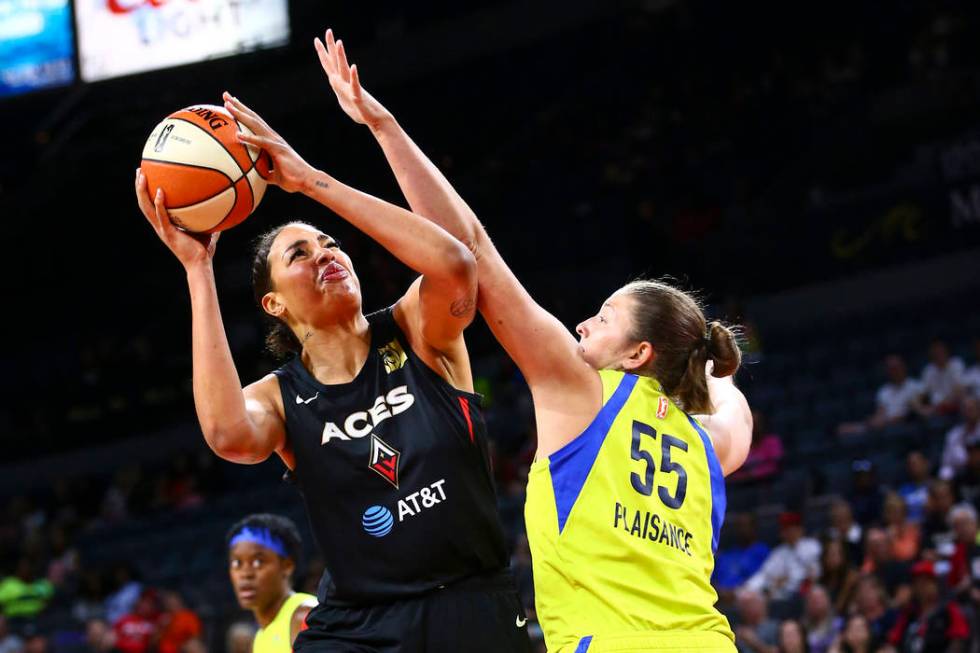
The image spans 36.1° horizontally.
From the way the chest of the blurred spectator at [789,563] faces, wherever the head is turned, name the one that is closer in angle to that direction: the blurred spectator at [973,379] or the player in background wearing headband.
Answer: the player in background wearing headband

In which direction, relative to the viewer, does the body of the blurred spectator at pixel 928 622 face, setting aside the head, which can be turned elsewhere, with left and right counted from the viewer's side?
facing the viewer and to the left of the viewer

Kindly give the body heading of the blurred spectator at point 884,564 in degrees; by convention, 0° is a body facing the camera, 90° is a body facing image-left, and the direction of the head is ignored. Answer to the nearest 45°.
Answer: approximately 45°

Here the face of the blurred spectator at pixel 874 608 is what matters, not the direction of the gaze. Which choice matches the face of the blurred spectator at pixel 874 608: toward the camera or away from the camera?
toward the camera

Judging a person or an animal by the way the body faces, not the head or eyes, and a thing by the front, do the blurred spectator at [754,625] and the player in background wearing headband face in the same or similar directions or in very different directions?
same or similar directions

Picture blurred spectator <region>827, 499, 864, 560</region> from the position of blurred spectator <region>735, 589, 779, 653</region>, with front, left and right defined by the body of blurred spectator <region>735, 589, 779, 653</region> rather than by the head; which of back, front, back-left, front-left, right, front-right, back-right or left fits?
back

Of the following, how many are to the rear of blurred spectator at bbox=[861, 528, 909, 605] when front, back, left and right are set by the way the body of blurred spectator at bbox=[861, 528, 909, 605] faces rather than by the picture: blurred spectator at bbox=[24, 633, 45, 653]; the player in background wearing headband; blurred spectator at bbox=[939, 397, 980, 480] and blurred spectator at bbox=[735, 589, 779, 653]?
1

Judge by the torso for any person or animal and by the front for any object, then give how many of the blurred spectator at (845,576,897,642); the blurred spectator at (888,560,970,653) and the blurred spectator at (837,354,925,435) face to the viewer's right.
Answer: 0

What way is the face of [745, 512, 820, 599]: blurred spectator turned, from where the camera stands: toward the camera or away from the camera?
toward the camera

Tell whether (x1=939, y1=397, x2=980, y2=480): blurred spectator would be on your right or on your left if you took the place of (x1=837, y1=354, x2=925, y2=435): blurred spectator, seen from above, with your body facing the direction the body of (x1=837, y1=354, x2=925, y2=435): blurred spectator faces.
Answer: on your left

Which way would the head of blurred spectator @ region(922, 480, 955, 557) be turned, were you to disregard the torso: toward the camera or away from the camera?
toward the camera

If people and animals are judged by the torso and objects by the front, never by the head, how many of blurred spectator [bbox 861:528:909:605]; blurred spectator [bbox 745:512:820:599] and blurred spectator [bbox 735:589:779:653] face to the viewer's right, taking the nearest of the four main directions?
0

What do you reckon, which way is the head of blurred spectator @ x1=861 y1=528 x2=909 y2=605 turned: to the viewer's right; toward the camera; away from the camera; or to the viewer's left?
toward the camera

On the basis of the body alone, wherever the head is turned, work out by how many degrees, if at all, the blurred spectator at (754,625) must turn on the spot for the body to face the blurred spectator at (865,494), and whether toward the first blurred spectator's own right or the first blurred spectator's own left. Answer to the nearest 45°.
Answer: approximately 180°
